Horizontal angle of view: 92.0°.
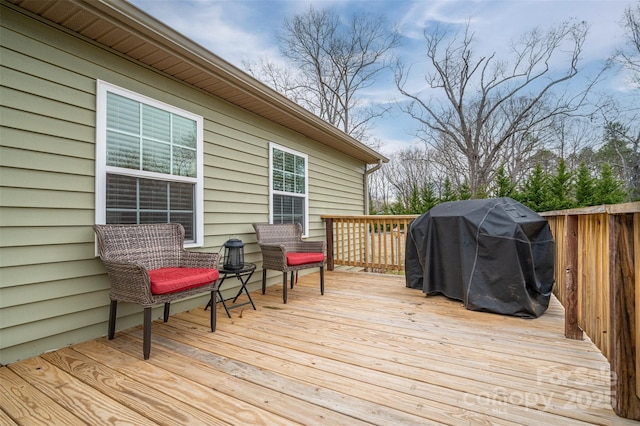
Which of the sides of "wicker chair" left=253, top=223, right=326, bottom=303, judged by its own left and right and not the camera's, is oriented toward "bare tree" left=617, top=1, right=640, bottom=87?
left

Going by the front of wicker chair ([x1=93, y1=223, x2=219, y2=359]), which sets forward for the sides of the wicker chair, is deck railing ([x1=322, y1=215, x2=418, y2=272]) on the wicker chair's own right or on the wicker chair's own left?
on the wicker chair's own left

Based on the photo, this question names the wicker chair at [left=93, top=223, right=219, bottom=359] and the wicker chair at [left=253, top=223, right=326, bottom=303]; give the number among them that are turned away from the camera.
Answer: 0

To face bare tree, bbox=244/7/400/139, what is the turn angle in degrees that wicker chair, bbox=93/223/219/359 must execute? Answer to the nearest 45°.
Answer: approximately 90° to its left

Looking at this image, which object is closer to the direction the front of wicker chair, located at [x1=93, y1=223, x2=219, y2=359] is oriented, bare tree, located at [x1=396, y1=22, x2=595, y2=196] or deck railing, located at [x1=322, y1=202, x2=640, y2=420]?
the deck railing

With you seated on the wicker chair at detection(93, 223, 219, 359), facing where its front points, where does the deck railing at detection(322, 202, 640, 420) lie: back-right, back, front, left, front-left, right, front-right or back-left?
front

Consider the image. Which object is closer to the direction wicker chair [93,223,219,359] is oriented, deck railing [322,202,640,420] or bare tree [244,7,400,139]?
the deck railing

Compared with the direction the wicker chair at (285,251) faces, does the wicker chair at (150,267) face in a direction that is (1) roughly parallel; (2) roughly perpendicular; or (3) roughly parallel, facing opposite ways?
roughly parallel

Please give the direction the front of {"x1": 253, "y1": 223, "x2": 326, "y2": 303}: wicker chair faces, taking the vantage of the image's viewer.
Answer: facing the viewer and to the right of the viewer

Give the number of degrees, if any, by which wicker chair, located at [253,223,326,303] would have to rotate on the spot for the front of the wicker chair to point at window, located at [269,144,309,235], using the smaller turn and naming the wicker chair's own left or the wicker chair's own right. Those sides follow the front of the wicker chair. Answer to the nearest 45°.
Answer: approximately 135° to the wicker chair's own left

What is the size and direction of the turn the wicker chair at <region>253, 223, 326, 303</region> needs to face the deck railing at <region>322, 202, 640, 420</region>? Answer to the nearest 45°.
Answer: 0° — it already faces it

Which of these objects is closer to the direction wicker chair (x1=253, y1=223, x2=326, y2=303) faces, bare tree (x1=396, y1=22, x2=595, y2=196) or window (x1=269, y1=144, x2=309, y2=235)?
the bare tree

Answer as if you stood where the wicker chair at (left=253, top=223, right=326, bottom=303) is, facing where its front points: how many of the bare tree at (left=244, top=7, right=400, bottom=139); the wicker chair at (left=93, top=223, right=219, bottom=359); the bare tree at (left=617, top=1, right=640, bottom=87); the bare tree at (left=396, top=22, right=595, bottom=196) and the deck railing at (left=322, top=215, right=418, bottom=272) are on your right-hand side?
1

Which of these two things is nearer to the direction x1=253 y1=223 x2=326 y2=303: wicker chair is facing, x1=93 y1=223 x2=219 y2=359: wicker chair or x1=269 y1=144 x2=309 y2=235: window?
the wicker chair

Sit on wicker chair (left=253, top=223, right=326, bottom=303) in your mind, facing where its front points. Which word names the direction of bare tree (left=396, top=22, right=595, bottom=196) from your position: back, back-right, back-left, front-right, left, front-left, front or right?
left

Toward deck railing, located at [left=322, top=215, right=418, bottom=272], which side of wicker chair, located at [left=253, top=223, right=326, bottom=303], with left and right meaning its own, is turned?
left
